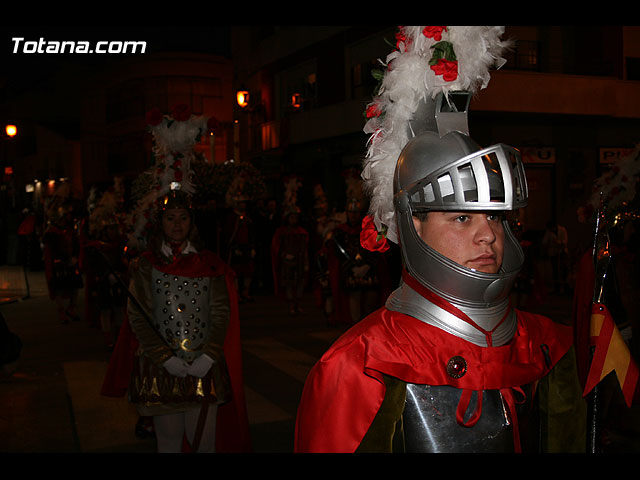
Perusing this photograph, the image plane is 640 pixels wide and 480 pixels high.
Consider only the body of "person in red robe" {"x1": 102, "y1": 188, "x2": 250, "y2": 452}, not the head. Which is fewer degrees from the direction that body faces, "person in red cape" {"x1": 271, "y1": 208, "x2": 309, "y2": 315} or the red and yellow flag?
the red and yellow flag

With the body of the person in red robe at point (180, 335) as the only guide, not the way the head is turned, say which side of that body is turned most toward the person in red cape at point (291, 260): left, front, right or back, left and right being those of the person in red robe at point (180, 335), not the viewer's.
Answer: back

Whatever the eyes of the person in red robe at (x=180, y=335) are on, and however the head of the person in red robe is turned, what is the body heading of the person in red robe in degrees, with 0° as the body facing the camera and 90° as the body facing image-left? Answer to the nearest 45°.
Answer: approximately 0°

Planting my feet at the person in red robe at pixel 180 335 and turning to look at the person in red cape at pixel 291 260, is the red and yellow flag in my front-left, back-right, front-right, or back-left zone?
back-right

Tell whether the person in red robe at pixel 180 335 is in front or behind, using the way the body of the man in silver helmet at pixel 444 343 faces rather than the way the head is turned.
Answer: behind

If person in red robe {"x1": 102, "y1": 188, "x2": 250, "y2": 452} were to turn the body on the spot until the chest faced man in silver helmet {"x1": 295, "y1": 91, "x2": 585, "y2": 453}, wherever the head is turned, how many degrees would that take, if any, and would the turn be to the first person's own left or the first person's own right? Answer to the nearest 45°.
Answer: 0° — they already face them

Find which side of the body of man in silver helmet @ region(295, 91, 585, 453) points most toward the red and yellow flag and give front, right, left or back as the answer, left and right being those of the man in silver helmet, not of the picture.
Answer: left

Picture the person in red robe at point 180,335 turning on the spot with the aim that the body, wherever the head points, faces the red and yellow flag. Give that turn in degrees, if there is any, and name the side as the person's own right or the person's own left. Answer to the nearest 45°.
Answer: approximately 45° to the person's own left

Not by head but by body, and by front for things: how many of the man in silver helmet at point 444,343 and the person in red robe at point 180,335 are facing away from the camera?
0

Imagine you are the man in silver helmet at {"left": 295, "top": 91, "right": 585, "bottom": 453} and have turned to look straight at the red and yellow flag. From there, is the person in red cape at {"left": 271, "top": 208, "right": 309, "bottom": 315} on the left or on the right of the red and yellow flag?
left
